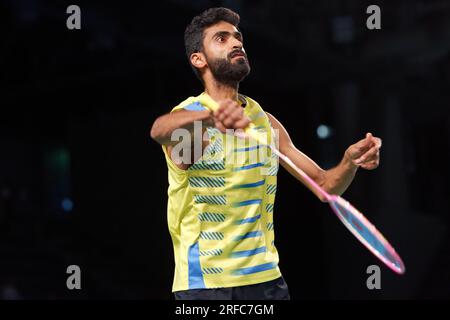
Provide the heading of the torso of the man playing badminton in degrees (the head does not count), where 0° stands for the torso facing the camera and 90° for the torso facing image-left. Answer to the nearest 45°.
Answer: approximately 315°
